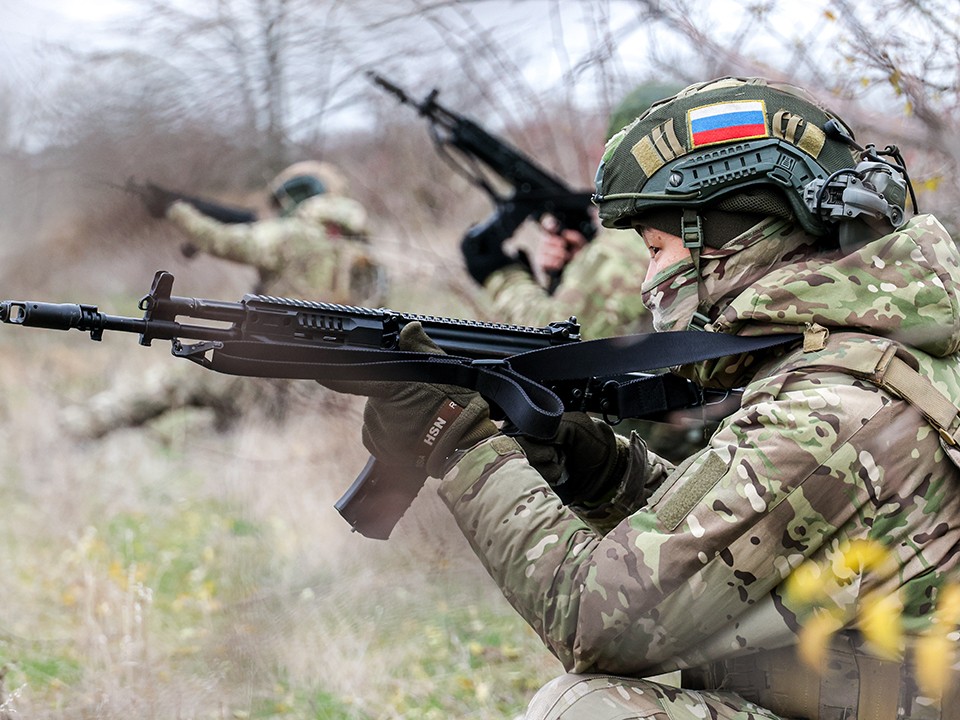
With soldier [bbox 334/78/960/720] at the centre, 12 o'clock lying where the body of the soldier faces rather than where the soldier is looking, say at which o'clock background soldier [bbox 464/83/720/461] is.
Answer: The background soldier is roughly at 3 o'clock from the soldier.

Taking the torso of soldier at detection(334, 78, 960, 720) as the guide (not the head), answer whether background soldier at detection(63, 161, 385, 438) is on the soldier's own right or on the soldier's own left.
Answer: on the soldier's own right

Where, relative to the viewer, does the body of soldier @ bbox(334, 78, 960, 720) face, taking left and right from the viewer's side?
facing to the left of the viewer

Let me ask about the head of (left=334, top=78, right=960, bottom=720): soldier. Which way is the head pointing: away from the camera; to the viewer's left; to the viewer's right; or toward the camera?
to the viewer's left
